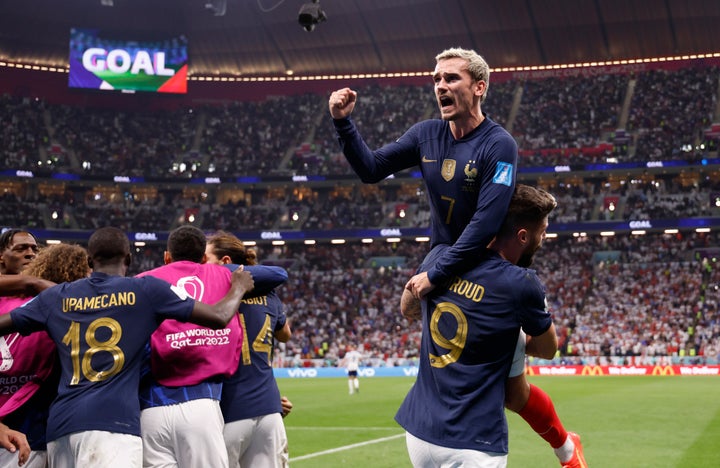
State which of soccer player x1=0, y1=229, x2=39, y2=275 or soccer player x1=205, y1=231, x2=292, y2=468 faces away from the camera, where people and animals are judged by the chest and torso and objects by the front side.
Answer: soccer player x1=205, y1=231, x2=292, y2=468

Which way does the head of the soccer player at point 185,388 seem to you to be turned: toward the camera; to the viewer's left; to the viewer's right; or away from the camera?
away from the camera

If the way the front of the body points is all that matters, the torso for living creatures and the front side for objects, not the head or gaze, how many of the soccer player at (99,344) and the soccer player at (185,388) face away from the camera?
2

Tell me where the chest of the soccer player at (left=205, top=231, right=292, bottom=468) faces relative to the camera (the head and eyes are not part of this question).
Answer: away from the camera

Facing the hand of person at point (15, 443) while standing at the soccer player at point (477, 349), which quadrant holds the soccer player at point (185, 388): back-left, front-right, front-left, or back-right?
front-right

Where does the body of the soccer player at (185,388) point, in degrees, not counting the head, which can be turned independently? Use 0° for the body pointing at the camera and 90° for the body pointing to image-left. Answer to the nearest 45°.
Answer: approximately 180°

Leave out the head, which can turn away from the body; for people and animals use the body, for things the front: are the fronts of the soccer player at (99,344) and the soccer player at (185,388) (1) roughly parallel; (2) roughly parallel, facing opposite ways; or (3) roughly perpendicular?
roughly parallel

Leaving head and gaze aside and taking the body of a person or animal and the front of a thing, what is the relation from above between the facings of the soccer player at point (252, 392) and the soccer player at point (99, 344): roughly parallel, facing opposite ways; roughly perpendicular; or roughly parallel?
roughly parallel

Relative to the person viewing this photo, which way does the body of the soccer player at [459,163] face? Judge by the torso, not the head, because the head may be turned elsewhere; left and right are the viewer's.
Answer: facing the viewer and to the left of the viewer

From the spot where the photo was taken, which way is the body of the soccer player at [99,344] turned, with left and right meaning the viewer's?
facing away from the viewer
